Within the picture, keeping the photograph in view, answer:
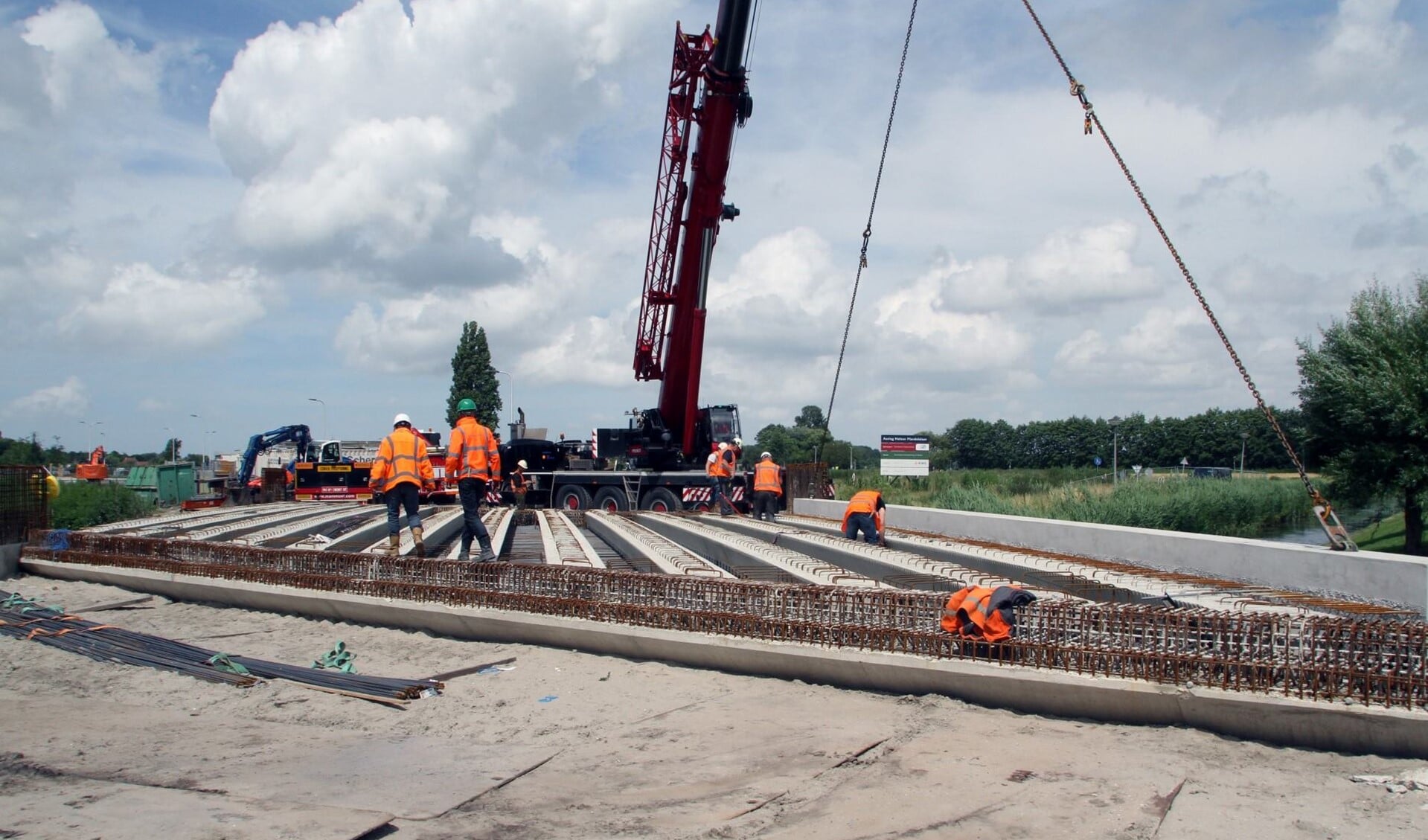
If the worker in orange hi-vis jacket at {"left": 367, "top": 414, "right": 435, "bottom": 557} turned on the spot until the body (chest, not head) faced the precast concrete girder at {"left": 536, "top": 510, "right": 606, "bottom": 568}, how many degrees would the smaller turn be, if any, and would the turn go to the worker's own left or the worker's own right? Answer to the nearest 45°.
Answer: approximately 45° to the worker's own right

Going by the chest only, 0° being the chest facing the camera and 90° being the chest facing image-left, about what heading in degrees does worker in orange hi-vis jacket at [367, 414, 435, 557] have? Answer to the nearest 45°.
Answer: approximately 180°

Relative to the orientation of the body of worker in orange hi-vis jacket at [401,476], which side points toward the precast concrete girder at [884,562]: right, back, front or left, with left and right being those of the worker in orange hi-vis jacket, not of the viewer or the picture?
right

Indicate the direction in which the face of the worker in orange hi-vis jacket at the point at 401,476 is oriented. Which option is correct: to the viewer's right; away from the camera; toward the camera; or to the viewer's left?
away from the camera

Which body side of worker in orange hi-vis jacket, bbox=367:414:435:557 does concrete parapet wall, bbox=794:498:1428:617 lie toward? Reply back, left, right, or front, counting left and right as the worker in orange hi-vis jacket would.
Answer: right

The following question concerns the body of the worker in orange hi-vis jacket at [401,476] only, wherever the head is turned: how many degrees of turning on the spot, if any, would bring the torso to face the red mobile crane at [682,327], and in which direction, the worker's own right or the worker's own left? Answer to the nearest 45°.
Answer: approximately 45° to the worker's own right

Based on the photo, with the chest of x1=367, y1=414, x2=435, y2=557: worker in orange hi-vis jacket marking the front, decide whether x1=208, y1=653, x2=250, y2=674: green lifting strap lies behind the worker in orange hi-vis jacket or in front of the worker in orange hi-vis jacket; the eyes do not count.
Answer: behind
